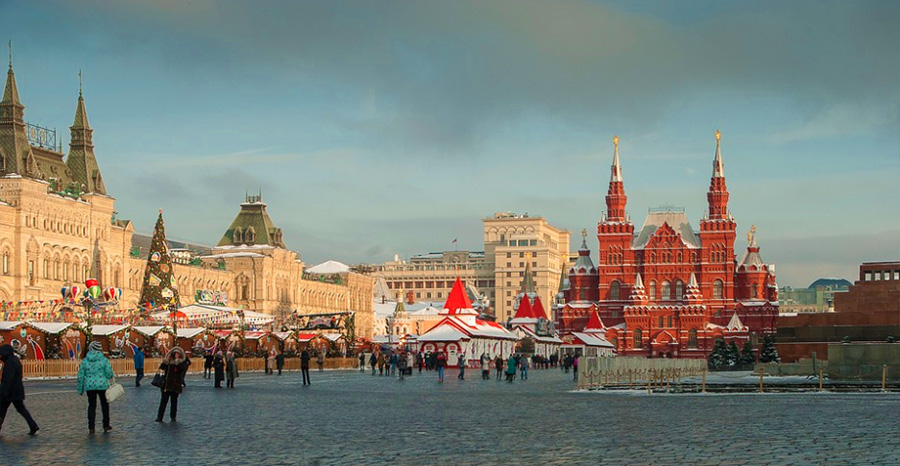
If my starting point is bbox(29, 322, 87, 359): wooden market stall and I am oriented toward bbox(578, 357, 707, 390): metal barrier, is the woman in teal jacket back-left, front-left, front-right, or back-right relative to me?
front-right

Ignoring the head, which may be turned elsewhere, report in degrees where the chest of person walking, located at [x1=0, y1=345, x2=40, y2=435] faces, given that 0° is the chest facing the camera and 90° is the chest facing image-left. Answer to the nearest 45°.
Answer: approximately 90°

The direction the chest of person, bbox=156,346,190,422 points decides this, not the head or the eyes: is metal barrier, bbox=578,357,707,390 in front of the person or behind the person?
behind

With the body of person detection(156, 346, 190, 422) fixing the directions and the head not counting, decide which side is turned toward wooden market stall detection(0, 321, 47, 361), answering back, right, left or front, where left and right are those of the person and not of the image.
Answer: back

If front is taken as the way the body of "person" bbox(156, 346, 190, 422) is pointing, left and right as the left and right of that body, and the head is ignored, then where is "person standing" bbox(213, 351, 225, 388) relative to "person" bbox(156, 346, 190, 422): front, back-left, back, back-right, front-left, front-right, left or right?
back

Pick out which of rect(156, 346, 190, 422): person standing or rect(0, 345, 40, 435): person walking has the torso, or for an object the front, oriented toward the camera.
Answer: rect(156, 346, 190, 422): person standing

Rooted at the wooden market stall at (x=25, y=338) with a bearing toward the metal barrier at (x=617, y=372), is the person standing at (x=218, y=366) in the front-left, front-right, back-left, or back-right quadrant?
front-right

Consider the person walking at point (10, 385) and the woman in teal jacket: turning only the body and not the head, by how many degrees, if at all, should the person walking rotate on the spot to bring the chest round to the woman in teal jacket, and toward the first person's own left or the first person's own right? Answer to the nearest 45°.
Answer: approximately 135° to the first person's own right

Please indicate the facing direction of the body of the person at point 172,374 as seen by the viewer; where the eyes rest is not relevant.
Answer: toward the camera

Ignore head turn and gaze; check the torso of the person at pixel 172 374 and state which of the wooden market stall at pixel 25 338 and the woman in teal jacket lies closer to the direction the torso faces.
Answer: the woman in teal jacket

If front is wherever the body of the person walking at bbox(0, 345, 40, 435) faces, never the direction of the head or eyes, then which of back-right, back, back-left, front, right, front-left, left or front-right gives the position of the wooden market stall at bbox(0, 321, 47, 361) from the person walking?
right

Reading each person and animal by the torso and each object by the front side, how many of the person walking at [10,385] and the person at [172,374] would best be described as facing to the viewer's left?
1

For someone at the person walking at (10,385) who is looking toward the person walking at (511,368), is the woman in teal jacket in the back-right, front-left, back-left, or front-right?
front-right

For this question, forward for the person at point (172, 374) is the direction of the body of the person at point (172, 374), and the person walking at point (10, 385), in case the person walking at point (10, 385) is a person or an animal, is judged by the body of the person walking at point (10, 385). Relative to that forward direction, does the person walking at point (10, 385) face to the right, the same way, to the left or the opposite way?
to the right

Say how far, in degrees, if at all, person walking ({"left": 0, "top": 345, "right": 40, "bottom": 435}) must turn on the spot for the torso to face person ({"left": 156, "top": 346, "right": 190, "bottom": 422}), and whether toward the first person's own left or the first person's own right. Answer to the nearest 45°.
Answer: approximately 135° to the first person's own right
